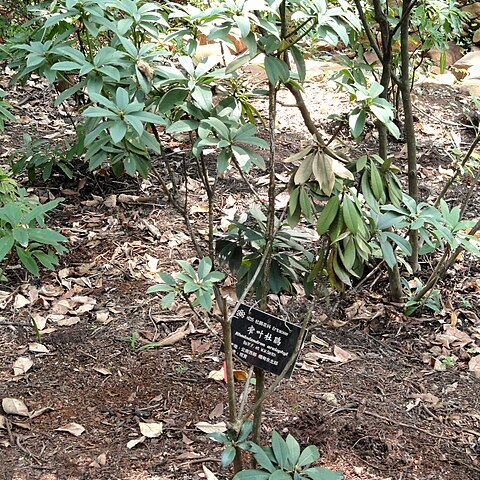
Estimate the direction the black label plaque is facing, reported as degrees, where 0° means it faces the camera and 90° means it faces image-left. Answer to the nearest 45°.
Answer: approximately 0°

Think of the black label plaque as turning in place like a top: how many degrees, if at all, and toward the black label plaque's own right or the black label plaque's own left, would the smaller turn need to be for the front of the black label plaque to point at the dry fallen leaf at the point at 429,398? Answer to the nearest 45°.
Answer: approximately 135° to the black label plaque's own left

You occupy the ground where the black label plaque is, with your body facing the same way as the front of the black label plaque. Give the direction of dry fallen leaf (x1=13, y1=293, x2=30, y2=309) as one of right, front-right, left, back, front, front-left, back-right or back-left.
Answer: back-right

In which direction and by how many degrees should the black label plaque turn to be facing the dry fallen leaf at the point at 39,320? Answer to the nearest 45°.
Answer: approximately 135° to its right

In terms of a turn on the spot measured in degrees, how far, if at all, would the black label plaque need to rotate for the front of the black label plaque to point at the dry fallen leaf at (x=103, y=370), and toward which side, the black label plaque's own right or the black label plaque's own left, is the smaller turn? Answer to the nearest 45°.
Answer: approximately 135° to the black label plaque's own right

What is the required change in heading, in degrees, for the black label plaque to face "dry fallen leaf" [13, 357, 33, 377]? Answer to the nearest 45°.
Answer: approximately 135° to its right
